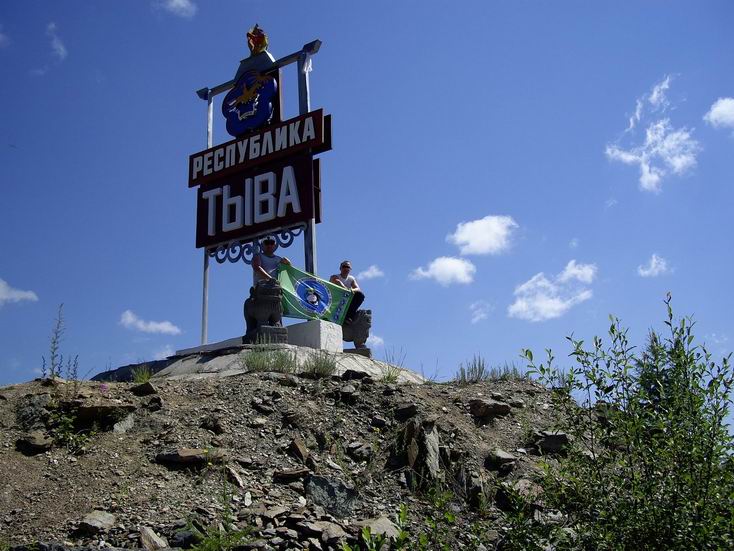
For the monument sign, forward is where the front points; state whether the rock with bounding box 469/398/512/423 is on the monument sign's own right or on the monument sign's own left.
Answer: on the monument sign's own left

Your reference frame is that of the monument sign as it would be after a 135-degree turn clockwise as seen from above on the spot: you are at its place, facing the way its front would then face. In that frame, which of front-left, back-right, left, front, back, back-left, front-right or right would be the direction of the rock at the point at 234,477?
back

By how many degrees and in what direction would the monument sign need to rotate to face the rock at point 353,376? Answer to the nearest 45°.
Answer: approximately 45° to its left

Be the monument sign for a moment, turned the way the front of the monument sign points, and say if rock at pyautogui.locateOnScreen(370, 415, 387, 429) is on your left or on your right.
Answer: on your left

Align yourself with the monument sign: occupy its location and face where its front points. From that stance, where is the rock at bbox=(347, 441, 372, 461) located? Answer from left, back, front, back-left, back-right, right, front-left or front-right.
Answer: front-left

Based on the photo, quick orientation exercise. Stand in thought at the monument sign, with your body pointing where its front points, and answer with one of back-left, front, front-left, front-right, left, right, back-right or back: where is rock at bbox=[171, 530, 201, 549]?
front-left

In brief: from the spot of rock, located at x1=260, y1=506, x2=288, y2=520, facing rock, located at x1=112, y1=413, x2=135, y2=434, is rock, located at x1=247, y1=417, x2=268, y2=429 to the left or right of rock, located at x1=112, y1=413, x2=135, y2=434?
right

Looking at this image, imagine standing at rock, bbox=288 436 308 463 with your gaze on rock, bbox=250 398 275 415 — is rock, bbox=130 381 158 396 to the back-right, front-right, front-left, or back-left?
front-left

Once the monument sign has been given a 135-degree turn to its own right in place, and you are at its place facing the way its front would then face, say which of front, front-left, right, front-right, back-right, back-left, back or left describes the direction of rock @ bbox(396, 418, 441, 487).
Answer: back

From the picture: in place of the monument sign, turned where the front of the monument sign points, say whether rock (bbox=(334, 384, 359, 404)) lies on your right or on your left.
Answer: on your left

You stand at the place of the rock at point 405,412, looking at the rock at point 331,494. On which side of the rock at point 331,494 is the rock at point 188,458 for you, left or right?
right

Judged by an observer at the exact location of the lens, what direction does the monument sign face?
facing the viewer and to the left of the viewer
